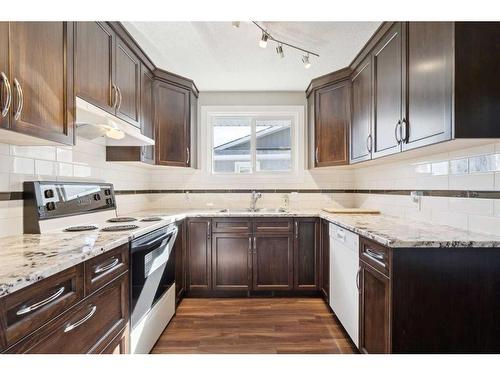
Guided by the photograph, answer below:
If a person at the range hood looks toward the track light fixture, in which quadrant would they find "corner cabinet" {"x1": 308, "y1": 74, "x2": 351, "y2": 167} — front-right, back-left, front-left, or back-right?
front-left

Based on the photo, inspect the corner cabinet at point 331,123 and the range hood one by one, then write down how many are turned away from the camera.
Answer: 0

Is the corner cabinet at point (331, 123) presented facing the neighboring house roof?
no

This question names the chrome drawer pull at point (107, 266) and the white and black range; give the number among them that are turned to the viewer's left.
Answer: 0

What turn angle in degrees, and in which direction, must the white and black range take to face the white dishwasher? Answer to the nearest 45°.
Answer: approximately 45° to its left

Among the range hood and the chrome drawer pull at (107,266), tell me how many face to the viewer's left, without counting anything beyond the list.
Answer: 0

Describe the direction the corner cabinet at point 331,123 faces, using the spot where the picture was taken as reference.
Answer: facing the viewer and to the left of the viewer

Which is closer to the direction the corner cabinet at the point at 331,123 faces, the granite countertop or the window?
the granite countertop

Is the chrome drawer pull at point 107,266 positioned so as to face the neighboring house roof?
no

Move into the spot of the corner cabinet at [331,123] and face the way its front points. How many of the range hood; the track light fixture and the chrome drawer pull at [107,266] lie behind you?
0

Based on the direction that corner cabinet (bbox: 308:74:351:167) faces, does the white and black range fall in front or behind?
in front

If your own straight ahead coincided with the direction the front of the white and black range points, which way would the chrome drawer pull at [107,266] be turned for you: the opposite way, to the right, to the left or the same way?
the same way

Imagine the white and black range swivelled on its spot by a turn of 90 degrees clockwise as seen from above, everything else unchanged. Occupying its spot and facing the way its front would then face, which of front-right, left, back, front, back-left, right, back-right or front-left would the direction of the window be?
back

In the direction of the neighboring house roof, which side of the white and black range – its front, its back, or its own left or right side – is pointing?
left

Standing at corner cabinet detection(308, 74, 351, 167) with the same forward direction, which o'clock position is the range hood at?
The range hood is roughly at 12 o'clock from the corner cabinet.

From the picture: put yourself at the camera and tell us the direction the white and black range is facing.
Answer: facing the viewer and to the right of the viewer

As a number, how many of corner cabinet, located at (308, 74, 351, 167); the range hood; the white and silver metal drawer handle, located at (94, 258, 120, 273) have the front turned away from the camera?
0
